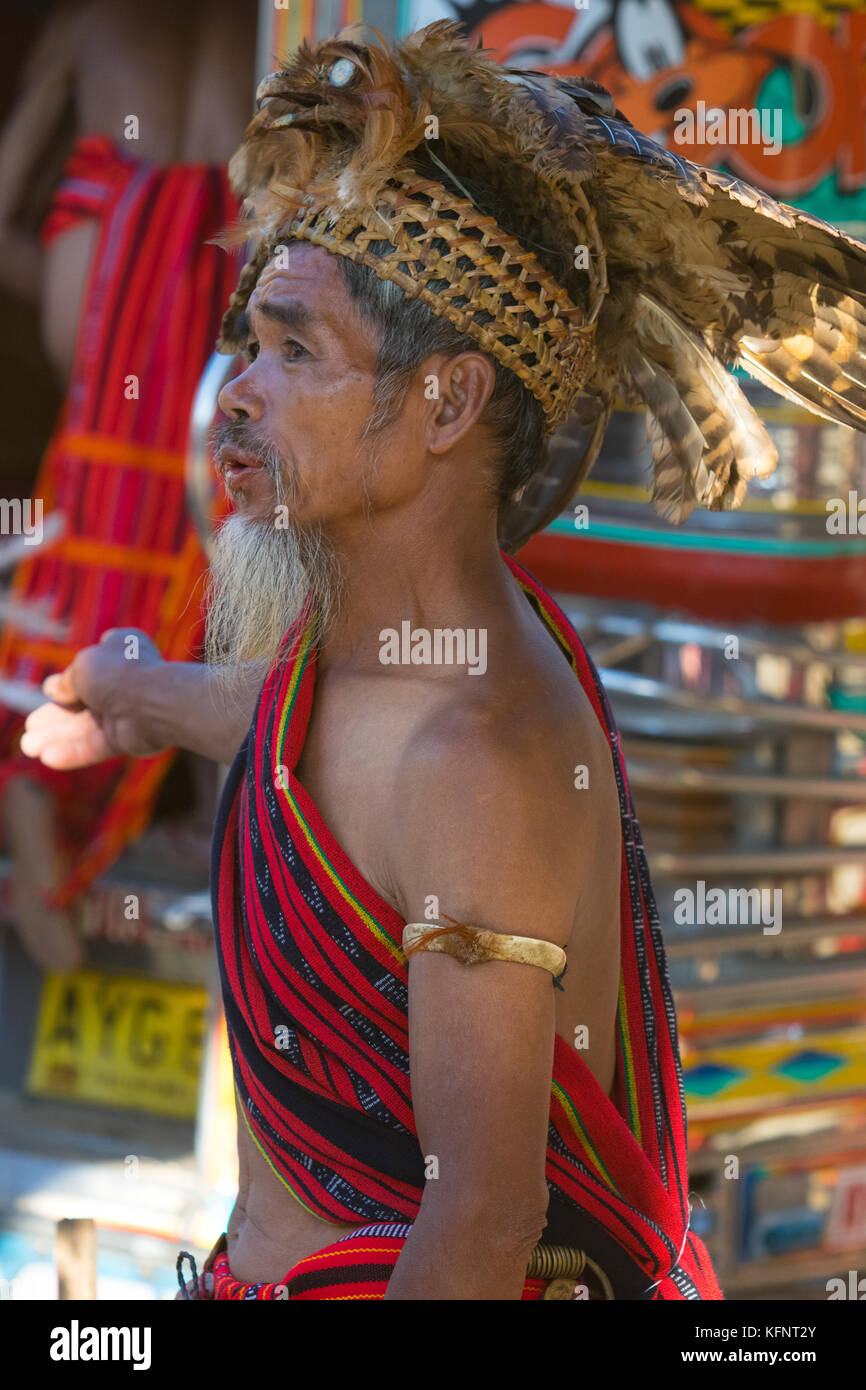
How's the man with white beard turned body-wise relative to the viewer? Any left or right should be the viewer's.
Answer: facing to the left of the viewer

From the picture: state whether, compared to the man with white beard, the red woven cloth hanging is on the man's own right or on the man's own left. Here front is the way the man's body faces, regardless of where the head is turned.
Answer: on the man's own right

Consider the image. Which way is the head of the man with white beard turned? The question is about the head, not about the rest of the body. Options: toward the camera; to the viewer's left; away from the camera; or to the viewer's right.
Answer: to the viewer's left
